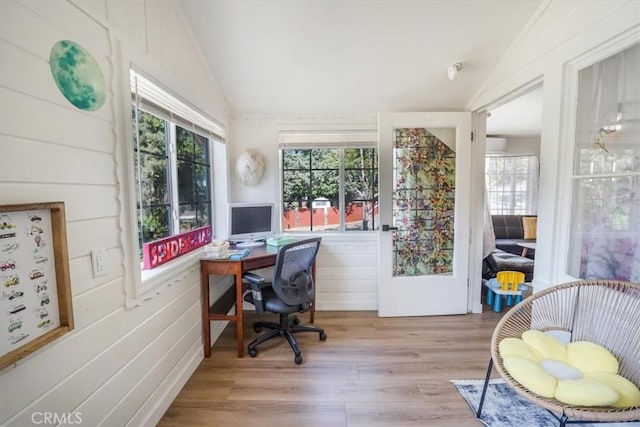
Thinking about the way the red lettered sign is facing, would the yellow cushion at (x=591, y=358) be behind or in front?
in front

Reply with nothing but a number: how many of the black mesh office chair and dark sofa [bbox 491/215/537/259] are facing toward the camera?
1

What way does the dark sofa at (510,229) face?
toward the camera

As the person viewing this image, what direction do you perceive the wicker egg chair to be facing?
facing the viewer and to the left of the viewer

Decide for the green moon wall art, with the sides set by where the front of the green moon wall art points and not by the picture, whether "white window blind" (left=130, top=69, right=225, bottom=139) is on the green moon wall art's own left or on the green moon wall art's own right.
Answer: on the green moon wall art's own left

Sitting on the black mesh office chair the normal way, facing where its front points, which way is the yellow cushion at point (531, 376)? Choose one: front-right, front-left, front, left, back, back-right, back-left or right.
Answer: back

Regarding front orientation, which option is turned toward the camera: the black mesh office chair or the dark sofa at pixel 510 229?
the dark sofa

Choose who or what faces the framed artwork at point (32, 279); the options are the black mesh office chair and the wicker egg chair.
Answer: the wicker egg chair

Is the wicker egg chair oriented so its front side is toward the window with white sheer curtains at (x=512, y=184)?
no

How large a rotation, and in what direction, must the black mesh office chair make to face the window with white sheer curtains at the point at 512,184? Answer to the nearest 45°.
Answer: approximately 90° to its right

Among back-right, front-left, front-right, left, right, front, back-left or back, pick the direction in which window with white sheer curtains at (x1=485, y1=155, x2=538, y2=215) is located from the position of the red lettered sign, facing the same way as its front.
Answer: front-left

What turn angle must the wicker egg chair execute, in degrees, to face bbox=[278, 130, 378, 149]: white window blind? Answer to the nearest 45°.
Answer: approximately 45° to its right

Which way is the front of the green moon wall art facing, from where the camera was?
facing the viewer and to the right of the viewer

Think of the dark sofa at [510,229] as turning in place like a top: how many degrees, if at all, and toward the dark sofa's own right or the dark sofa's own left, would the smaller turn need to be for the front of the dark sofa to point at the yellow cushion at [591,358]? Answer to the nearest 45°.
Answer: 0° — it already faces it
